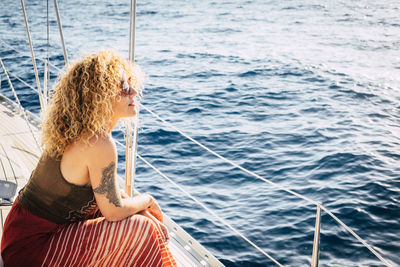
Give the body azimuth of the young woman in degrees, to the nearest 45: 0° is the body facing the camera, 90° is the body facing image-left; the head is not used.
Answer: approximately 270°

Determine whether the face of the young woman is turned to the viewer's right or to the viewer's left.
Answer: to the viewer's right
